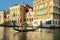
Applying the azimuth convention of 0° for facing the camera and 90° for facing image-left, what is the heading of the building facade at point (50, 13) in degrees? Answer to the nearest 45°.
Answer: approximately 45°
